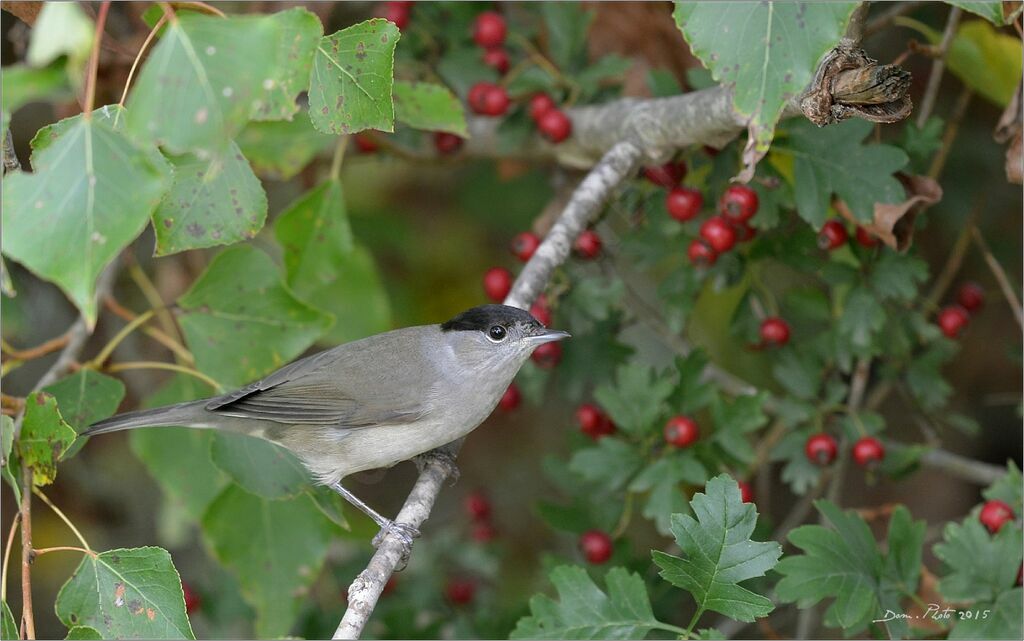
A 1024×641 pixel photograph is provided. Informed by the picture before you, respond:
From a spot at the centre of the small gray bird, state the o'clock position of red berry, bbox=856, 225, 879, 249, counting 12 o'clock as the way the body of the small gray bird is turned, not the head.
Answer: The red berry is roughly at 12 o'clock from the small gray bird.

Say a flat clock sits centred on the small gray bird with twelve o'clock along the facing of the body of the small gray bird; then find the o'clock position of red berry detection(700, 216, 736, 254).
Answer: The red berry is roughly at 12 o'clock from the small gray bird.

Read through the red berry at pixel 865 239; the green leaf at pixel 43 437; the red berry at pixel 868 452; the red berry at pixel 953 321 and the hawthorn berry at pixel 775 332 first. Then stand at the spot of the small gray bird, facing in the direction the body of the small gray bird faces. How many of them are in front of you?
4

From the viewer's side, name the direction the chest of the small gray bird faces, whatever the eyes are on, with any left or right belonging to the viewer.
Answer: facing to the right of the viewer

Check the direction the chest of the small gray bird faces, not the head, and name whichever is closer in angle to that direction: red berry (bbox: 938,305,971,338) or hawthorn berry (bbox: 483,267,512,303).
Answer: the red berry

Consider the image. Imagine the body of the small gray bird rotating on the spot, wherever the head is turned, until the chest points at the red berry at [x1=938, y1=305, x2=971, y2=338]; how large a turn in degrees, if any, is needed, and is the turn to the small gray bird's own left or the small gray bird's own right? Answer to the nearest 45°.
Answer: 0° — it already faces it

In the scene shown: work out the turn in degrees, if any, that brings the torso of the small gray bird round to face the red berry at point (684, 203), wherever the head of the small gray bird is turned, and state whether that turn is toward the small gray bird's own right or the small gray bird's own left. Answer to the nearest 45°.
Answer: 0° — it already faces it

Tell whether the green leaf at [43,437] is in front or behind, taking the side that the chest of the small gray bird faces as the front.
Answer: behind
